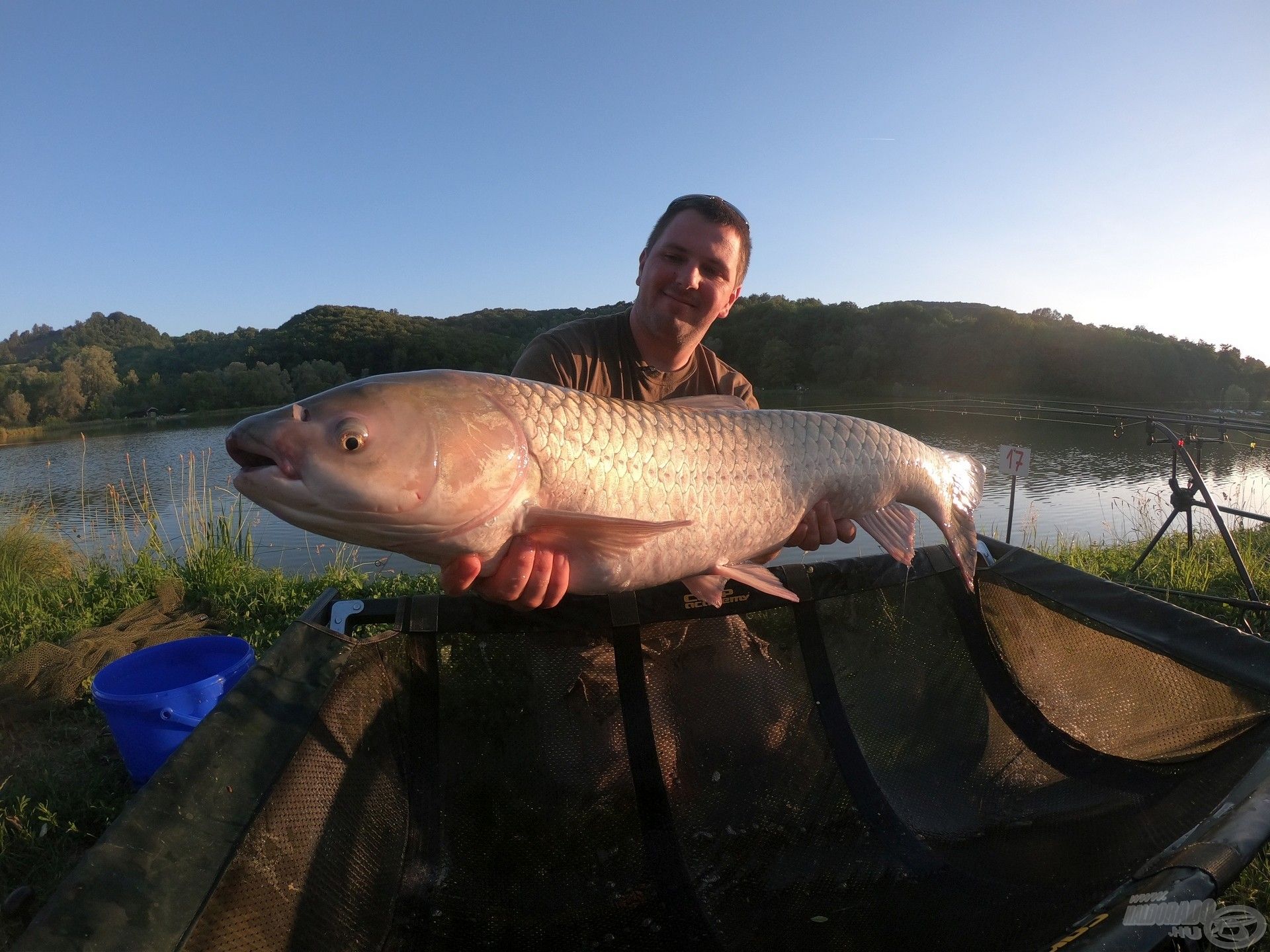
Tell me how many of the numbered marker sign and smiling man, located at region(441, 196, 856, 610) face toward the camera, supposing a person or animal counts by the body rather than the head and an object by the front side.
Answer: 2

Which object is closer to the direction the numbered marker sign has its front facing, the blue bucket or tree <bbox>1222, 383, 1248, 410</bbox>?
the blue bucket

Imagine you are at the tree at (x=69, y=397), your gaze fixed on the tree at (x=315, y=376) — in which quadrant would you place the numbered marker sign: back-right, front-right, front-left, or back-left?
front-right

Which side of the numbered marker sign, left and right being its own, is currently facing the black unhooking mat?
front

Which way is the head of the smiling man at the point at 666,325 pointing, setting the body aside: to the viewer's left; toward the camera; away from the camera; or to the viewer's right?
toward the camera

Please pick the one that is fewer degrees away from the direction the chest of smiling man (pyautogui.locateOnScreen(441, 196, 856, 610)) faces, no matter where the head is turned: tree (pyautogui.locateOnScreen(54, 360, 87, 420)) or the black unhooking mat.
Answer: the black unhooking mat

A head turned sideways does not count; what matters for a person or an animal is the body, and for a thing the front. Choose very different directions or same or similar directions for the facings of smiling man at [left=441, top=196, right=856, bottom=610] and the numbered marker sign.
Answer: same or similar directions

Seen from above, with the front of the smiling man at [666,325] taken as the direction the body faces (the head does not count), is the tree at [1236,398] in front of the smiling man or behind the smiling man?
behind

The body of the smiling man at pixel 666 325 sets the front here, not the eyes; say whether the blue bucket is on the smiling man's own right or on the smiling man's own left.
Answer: on the smiling man's own right

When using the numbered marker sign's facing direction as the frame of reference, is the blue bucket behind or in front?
in front

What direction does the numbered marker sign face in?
toward the camera
